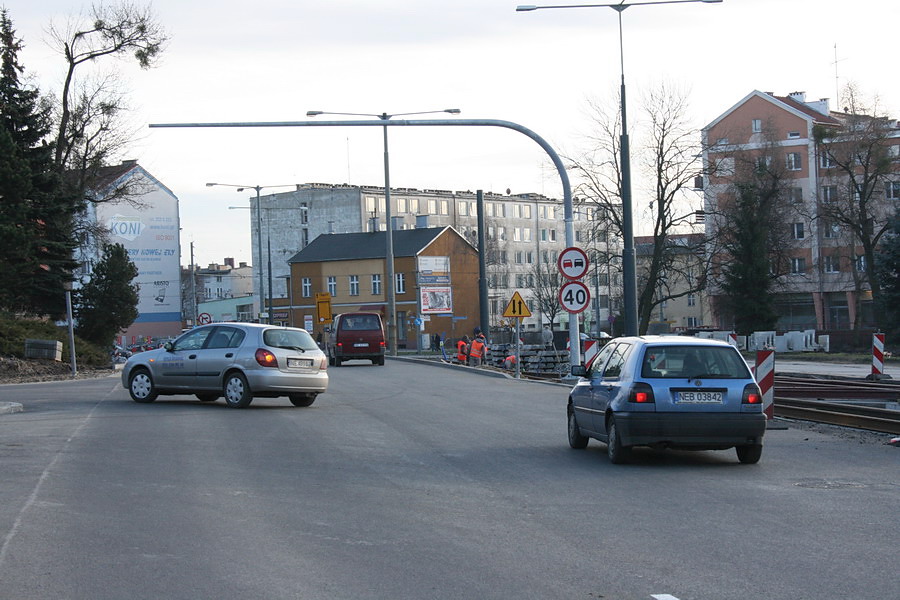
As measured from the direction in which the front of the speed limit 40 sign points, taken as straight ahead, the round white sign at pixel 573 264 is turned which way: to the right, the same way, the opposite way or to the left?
the same way

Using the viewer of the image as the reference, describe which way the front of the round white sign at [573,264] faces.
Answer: facing the viewer

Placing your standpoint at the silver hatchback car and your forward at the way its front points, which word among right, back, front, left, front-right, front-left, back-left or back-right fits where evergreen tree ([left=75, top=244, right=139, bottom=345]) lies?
front-right

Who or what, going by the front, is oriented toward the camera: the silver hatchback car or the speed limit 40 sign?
the speed limit 40 sign

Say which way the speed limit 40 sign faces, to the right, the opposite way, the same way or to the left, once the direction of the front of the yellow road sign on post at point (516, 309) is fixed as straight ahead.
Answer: the same way

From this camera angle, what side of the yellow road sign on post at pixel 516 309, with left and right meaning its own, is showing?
front

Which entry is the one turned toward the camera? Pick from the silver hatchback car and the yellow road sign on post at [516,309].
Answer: the yellow road sign on post

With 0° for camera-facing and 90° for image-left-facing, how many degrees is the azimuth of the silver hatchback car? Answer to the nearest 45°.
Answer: approximately 135°

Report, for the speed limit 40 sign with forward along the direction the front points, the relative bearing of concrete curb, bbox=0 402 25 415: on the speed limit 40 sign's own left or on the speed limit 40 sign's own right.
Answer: on the speed limit 40 sign's own right

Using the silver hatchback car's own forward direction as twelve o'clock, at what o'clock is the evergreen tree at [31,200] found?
The evergreen tree is roughly at 1 o'clock from the silver hatchback car.

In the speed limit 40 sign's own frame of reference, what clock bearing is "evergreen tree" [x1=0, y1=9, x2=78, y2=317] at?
The evergreen tree is roughly at 4 o'clock from the speed limit 40 sign.

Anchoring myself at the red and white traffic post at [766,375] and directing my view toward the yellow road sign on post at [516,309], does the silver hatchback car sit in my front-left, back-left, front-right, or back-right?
front-left

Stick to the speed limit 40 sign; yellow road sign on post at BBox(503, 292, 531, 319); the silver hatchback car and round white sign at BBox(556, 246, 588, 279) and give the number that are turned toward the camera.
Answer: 3

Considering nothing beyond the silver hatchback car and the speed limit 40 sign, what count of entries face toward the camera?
1

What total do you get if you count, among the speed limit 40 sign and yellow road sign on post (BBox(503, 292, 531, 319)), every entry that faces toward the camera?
2
